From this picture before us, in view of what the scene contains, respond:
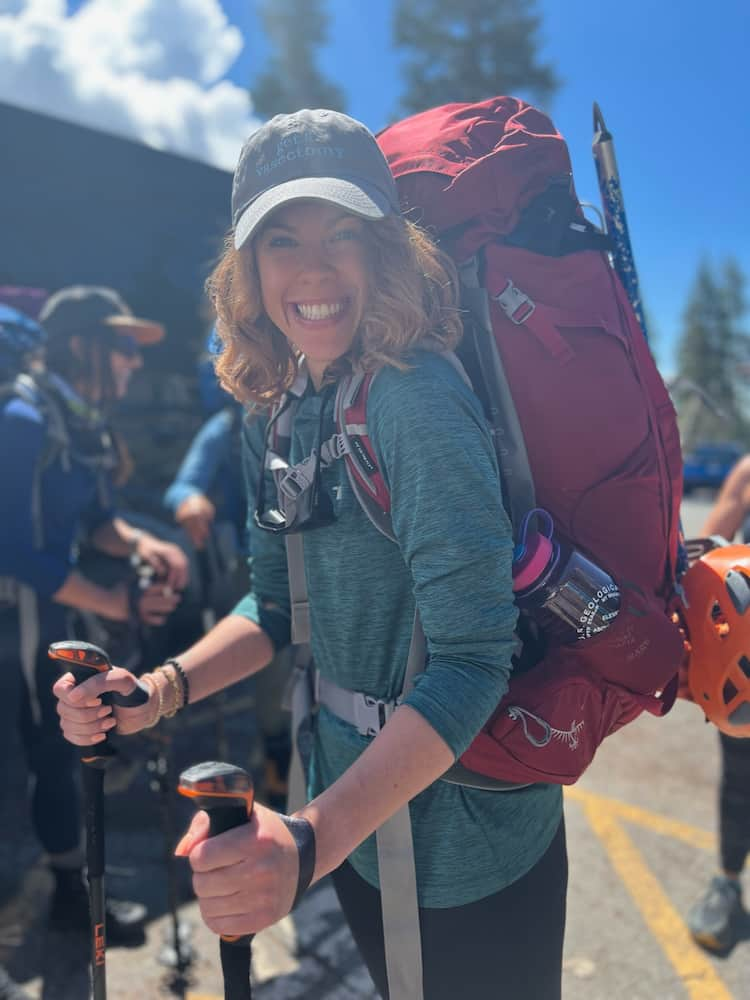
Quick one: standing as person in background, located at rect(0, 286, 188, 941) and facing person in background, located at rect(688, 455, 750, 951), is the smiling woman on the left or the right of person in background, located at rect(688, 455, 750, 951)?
right

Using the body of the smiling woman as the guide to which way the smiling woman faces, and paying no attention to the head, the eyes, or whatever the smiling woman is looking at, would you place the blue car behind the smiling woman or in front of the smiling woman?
behind

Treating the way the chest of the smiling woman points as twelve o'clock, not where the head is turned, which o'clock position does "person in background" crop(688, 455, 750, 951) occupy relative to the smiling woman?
The person in background is roughly at 6 o'clock from the smiling woman.

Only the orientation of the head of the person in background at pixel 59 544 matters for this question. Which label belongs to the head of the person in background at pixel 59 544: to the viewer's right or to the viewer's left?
to the viewer's right

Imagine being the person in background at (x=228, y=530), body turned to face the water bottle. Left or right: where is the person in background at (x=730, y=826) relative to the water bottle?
left

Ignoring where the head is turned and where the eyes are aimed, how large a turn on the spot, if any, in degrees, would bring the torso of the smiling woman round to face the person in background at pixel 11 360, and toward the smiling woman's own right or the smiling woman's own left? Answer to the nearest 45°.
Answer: approximately 90° to the smiling woman's own right

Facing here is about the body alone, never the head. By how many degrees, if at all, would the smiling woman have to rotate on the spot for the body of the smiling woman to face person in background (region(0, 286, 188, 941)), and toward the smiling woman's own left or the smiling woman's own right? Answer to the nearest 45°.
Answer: approximately 90° to the smiling woman's own right

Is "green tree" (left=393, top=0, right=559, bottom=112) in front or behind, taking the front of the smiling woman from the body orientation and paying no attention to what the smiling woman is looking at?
behind

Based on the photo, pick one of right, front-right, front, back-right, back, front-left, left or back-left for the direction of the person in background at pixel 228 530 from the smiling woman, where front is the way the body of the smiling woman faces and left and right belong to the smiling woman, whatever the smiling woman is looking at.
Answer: back-right

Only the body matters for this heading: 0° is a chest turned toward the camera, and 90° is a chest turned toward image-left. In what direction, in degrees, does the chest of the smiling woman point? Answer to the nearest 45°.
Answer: approximately 45°
